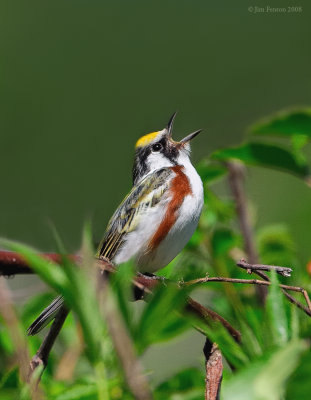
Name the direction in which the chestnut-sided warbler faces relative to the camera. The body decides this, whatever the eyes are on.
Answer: to the viewer's right

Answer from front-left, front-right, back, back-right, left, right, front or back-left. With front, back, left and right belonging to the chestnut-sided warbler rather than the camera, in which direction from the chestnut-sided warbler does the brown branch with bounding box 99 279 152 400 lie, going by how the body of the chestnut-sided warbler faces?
right
